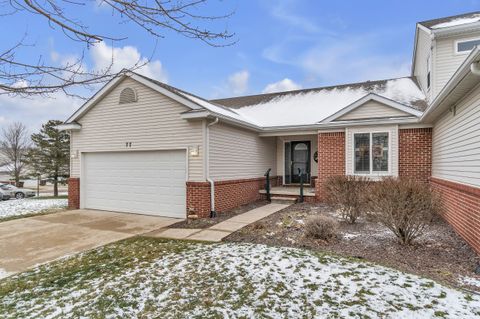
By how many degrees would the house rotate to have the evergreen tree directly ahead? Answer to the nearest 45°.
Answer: approximately 135° to its right

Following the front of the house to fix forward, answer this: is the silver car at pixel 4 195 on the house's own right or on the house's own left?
on the house's own right

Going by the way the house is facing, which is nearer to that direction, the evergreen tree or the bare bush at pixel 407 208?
the bare bush

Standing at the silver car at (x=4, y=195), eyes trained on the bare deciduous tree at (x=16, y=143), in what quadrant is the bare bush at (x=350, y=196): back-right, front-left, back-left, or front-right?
back-right

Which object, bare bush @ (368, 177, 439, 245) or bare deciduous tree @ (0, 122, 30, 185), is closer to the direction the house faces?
the bare bush

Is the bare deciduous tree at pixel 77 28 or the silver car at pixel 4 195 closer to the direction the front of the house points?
the bare deciduous tree

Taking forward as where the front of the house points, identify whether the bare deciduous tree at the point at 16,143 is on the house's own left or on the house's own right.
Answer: on the house's own right

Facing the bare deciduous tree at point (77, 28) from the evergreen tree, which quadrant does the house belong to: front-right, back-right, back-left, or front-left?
front-left

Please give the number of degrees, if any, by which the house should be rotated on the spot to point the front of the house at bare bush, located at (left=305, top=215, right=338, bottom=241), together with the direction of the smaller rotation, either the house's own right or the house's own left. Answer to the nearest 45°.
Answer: approximately 45° to the house's own left

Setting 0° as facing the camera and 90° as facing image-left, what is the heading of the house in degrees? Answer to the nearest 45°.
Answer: approximately 0°

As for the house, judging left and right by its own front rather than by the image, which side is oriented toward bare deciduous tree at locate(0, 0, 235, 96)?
front

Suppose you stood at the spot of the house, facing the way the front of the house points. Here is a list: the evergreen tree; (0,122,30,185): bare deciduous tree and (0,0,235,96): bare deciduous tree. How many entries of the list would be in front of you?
1

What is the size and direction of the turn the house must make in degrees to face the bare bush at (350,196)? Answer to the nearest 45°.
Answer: approximately 45° to its left
